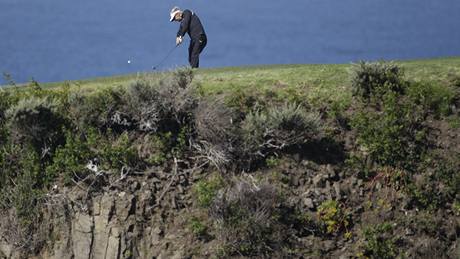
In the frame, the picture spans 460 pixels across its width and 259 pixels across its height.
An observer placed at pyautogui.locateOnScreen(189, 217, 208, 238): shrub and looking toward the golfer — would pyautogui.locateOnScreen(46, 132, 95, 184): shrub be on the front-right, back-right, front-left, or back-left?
front-left

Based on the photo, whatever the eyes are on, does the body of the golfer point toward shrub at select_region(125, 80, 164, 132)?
no

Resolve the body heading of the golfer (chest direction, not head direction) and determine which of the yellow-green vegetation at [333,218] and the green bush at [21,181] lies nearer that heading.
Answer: the green bush

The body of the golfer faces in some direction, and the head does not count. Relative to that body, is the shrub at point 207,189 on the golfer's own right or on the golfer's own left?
on the golfer's own left

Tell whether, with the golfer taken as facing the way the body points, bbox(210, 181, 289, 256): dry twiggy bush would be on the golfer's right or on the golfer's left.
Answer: on the golfer's left

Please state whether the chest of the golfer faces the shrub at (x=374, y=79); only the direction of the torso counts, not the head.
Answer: no
